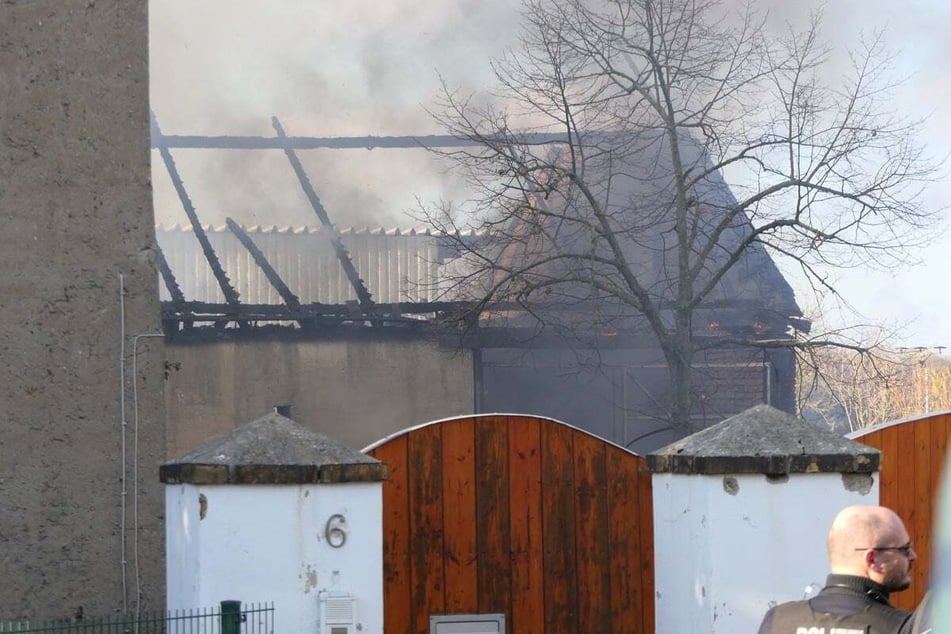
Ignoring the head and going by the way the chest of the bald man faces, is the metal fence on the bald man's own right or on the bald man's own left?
on the bald man's own left

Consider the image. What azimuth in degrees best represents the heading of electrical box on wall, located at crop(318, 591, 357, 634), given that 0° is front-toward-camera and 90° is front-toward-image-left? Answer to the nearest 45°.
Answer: approximately 0°

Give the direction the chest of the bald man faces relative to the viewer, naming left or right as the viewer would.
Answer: facing away from the viewer and to the right of the viewer

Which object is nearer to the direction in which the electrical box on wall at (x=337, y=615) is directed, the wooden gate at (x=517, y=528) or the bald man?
the bald man

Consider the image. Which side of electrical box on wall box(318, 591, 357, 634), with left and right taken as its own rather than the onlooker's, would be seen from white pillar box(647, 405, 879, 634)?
left

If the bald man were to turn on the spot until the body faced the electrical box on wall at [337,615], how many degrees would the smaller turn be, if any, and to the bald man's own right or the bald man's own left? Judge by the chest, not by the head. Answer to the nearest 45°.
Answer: approximately 90° to the bald man's own left

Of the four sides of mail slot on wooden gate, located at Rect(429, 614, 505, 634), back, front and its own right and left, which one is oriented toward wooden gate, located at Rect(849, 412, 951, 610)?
left
